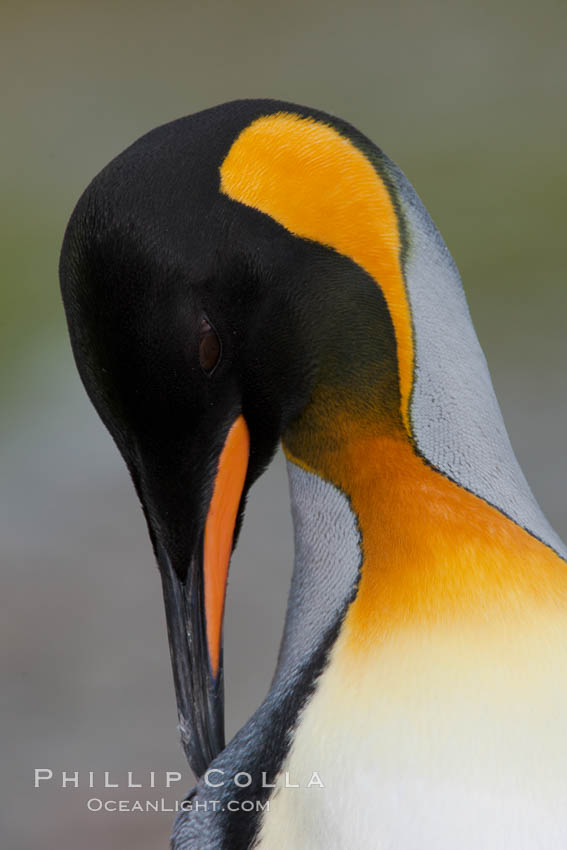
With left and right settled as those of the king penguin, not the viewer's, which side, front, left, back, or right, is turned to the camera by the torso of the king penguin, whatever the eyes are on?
front
